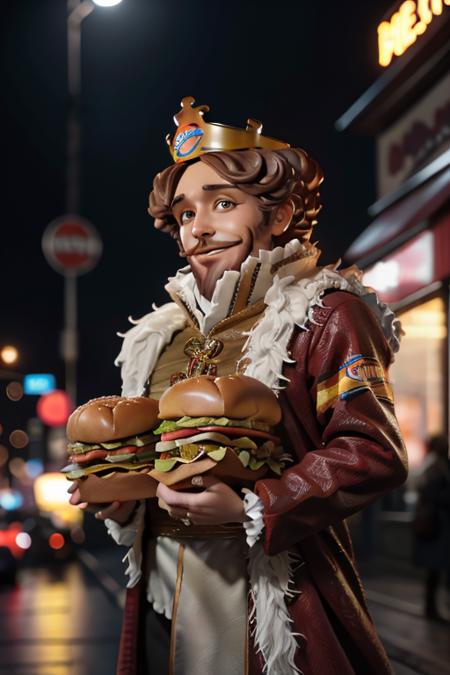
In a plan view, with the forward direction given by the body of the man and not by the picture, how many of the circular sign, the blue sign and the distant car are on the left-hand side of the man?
0

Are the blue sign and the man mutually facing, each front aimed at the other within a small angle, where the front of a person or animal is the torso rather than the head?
no

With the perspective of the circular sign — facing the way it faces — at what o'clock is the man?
The man is roughly at 12 o'clock from the circular sign.

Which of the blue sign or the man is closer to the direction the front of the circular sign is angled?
the man

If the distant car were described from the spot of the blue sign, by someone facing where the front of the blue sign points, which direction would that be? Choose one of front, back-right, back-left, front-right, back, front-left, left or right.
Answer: front

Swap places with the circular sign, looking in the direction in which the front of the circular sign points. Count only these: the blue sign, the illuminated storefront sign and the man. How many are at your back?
1

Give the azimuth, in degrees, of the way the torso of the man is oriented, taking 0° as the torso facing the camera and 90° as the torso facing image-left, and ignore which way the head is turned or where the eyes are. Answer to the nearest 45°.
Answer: approximately 45°

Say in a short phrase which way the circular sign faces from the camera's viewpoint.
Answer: facing the viewer

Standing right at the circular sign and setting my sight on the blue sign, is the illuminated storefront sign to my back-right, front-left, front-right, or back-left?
back-right

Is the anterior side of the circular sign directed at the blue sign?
no

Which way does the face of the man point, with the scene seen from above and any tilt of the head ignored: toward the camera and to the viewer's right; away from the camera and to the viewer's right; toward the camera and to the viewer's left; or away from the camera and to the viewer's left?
toward the camera and to the viewer's left

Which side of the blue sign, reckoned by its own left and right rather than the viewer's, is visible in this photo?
front

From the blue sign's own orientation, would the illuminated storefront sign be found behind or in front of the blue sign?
in front

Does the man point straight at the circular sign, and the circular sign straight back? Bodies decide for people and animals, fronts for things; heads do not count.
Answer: no

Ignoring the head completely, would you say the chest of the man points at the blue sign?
no

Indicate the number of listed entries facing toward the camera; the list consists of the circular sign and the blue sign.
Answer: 2

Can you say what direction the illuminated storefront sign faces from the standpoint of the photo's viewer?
facing the viewer and to the left of the viewer
